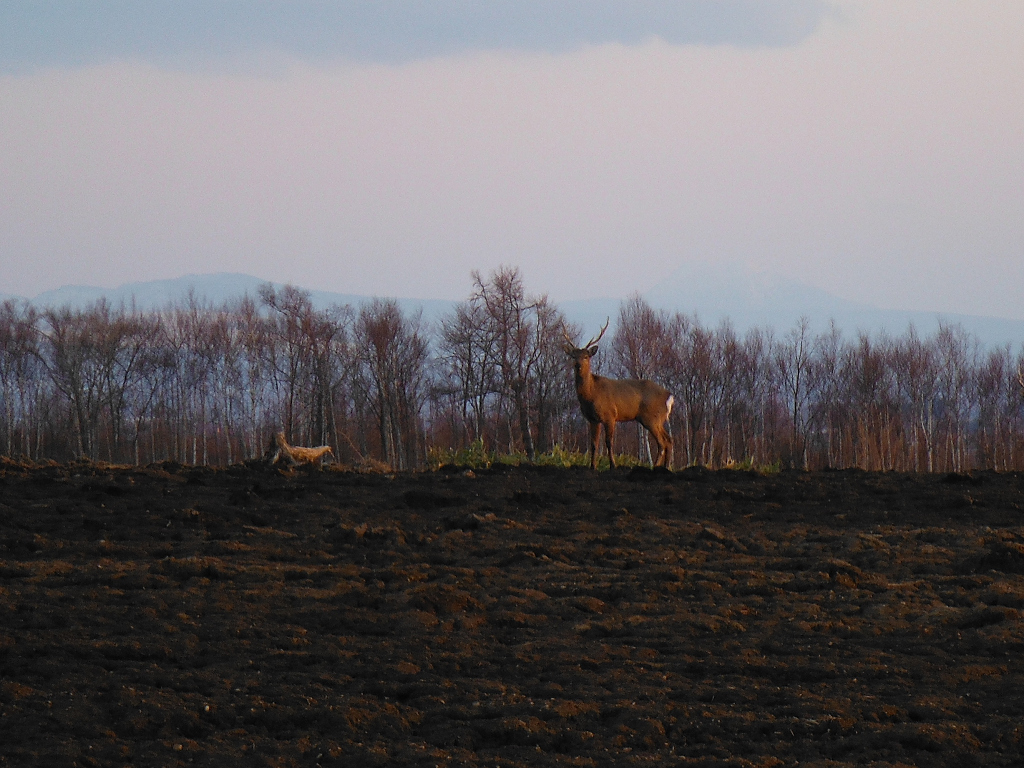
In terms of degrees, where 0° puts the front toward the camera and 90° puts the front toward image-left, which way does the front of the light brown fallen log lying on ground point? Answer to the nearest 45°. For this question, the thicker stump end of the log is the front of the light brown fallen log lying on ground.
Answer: approximately 90°

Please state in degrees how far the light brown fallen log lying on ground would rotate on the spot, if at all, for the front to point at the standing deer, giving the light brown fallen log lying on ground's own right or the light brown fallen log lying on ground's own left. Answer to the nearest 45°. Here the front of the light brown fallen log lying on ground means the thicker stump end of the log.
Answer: approximately 180°

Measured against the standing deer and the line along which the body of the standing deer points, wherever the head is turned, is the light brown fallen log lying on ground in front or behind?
in front

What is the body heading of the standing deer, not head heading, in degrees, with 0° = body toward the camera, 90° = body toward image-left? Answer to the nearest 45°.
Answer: approximately 90°
